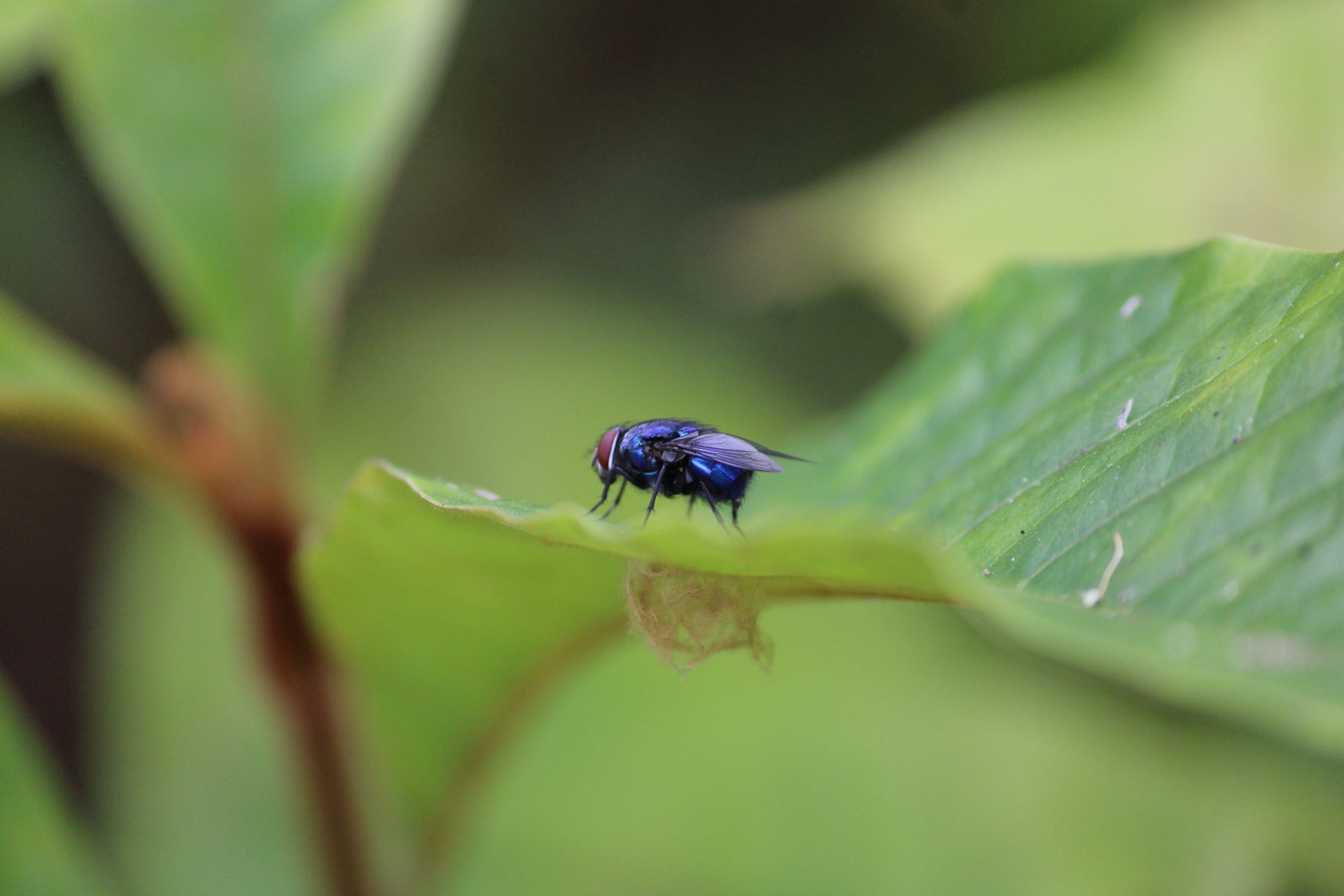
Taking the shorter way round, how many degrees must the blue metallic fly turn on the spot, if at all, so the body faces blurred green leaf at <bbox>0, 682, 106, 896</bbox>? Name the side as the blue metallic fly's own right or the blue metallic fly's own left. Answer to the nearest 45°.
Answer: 0° — it already faces it

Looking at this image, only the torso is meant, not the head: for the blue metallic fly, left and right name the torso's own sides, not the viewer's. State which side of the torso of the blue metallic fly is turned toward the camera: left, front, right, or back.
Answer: left
